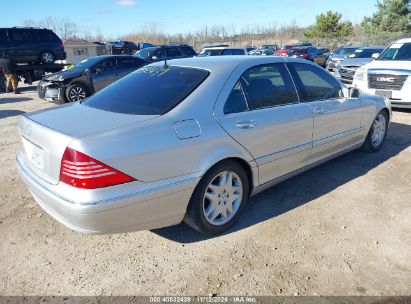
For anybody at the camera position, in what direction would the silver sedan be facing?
facing away from the viewer and to the right of the viewer

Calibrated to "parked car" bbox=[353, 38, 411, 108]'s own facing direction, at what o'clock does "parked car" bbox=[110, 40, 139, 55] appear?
"parked car" bbox=[110, 40, 139, 55] is roughly at 3 o'clock from "parked car" bbox=[353, 38, 411, 108].

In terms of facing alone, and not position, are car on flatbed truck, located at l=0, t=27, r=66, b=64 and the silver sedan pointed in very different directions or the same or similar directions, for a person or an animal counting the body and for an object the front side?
very different directions

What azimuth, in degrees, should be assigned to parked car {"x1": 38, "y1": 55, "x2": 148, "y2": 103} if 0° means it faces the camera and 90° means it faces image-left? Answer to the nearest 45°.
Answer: approximately 45°

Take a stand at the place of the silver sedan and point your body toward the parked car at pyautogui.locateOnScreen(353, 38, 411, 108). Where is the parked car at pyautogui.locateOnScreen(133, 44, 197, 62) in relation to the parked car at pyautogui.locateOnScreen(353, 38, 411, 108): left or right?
left

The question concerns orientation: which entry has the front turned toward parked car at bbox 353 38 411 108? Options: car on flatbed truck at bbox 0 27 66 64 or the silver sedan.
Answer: the silver sedan

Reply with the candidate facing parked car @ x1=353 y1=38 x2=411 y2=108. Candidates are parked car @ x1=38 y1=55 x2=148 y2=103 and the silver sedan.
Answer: the silver sedan

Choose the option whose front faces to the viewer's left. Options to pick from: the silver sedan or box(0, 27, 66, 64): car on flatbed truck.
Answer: the car on flatbed truck

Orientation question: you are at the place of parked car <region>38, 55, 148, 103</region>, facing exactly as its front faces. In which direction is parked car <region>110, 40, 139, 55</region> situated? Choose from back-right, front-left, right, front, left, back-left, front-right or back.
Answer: back-right

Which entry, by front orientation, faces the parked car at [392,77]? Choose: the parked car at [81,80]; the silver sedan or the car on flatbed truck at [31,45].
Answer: the silver sedan

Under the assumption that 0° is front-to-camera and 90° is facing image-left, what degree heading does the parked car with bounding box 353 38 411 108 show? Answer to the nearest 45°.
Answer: approximately 45°
